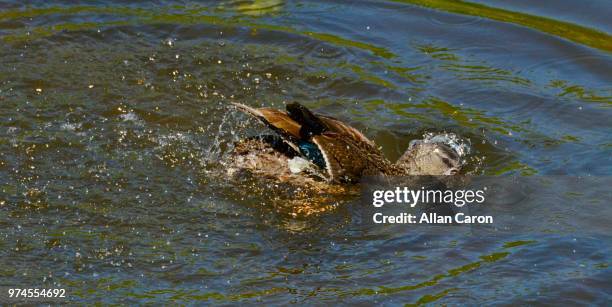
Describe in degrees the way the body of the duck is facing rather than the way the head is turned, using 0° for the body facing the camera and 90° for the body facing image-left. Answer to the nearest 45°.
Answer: approximately 270°
